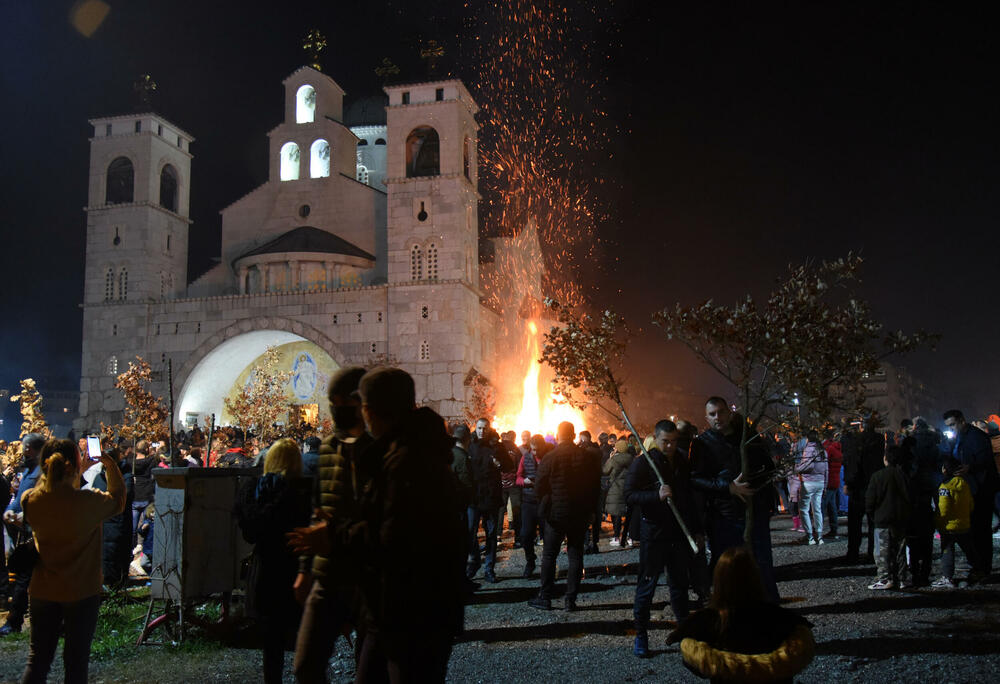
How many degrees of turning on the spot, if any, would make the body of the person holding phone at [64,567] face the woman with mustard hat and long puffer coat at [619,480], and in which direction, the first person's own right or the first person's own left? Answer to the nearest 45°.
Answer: approximately 45° to the first person's own right

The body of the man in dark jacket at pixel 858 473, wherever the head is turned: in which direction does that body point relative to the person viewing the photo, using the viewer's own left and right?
facing away from the viewer

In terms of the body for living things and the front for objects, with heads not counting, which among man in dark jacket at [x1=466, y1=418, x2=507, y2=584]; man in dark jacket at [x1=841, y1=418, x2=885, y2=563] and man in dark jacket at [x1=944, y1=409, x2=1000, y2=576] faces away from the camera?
man in dark jacket at [x1=841, y1=418, x2=885, y2=563]

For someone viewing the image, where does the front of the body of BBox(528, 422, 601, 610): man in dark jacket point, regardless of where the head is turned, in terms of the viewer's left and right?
facing away from the viewer

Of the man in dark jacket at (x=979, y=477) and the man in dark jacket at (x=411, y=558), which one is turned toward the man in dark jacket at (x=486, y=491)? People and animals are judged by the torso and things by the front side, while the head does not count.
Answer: the man in dark jacket at (x=979, y=477)

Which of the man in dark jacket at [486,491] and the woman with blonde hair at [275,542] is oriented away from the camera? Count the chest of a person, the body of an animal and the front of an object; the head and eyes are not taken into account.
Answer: the woman with blonde hair

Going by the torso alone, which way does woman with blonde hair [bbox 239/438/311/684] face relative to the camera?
away from the camera

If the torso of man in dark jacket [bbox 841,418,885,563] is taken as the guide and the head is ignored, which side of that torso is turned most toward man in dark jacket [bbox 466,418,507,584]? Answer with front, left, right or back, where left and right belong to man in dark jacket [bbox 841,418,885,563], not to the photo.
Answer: left

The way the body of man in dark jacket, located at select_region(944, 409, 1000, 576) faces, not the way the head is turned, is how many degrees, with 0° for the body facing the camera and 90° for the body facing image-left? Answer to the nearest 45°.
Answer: approximately 90°

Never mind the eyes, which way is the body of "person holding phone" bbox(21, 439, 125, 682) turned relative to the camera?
away from the camera

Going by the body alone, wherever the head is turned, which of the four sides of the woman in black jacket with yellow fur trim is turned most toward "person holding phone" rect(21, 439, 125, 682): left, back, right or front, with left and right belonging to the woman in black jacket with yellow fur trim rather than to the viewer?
left
